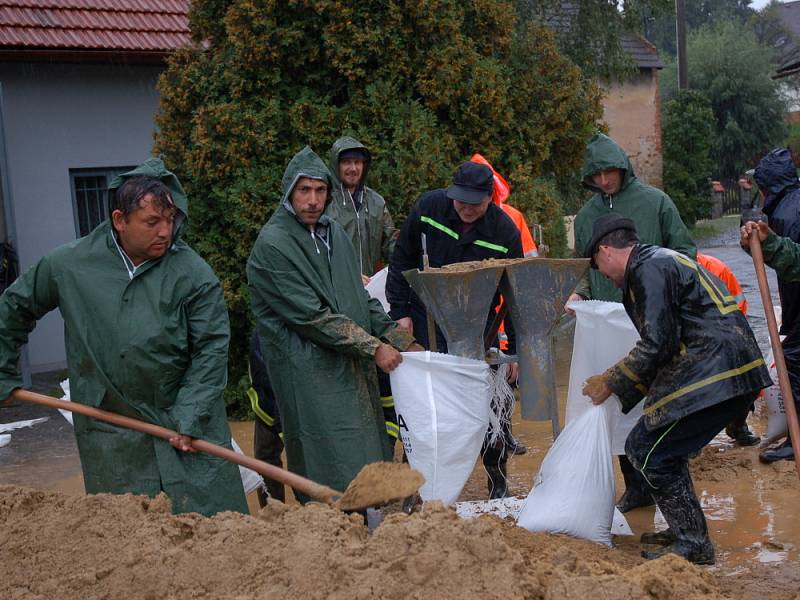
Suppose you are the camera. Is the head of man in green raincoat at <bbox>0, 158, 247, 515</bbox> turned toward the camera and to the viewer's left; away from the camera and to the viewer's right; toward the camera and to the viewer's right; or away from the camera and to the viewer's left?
toward the camera and to the viewer's right

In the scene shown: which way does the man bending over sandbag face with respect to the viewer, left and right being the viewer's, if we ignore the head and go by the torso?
facing to the left of the viewer

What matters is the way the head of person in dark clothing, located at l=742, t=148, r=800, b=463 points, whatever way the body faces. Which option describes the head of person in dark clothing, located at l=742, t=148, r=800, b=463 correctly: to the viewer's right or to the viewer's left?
to the viewer's left

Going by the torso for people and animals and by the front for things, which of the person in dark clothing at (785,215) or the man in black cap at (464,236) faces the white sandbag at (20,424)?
the person in dark clothing

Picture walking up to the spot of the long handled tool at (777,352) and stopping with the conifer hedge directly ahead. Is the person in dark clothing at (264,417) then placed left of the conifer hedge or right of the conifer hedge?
left

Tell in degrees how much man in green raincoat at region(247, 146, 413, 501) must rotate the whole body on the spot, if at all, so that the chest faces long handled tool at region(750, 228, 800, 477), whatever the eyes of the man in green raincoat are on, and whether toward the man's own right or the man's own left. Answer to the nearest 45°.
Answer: approximately 45° to the man's own left

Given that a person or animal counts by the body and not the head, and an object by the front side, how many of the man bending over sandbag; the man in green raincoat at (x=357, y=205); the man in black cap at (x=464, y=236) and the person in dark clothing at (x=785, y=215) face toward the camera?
2

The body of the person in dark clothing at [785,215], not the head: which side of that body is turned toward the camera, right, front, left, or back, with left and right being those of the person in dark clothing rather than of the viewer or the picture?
left

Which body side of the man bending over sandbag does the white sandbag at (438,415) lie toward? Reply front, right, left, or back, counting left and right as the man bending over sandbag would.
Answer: front

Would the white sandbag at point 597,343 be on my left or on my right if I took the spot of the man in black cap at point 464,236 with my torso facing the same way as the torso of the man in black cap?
on my left
